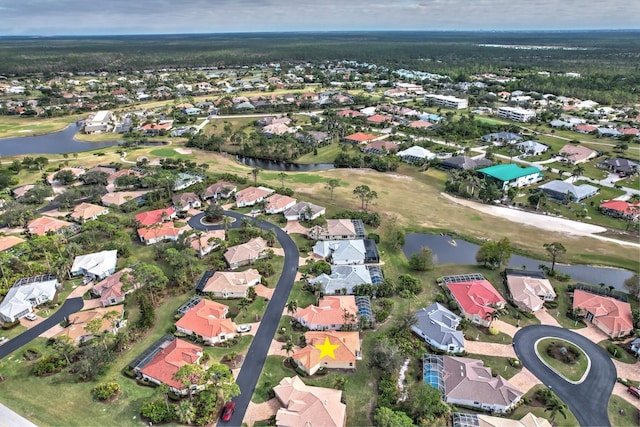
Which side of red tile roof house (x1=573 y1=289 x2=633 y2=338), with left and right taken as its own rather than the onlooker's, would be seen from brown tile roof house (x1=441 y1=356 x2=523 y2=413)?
front

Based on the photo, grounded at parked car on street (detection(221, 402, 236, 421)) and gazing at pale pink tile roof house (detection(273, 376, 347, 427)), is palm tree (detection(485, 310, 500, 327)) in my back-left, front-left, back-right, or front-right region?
front-left

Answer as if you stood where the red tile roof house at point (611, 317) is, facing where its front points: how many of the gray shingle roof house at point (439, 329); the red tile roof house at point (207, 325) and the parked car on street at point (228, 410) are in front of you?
3

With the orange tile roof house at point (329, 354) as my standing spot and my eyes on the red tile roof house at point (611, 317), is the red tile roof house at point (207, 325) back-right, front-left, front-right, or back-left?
back-left

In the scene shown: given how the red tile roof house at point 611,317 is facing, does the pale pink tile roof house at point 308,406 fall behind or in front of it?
in front

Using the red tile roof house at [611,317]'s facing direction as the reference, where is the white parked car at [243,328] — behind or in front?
in front

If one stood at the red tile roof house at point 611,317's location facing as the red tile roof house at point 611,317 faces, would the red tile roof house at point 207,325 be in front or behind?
in front

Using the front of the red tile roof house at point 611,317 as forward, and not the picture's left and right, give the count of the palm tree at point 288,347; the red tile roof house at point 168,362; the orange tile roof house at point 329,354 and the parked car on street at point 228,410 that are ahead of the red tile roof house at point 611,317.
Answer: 4

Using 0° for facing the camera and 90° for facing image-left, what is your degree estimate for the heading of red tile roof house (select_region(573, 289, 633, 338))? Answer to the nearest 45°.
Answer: approximately 45°

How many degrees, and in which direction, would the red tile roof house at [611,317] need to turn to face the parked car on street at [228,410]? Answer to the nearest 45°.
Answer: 0° — it already faces it
